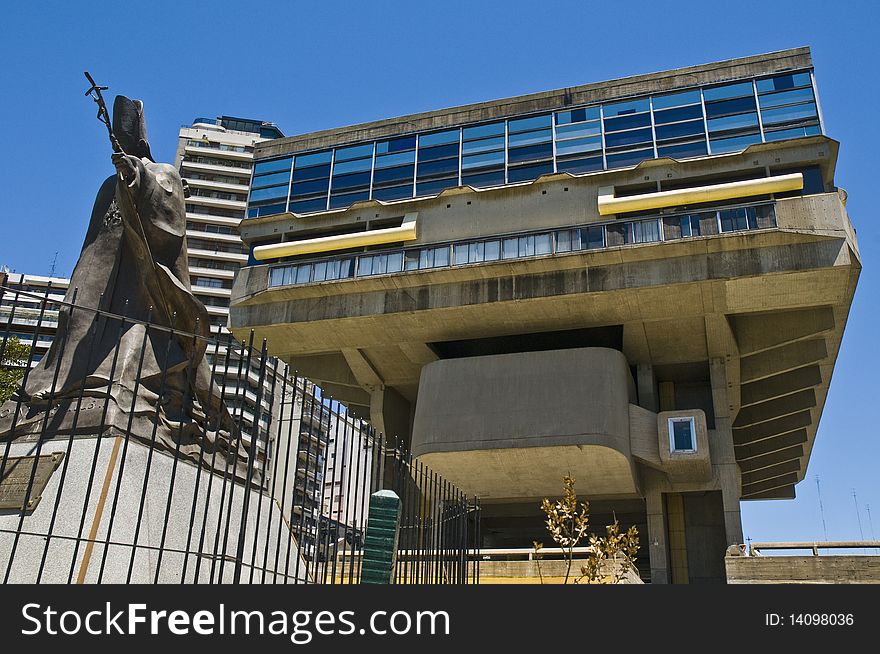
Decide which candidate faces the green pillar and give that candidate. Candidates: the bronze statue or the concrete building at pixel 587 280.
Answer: the concrete building

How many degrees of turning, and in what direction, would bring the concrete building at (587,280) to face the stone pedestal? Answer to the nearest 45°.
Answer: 0° — it already faces it

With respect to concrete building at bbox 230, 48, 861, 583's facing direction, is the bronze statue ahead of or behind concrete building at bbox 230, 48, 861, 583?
ahead

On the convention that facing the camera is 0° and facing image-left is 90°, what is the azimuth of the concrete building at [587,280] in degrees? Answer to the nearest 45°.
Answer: approximately 0°

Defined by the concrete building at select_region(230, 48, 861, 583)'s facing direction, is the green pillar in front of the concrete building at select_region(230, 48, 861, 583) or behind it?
in front
